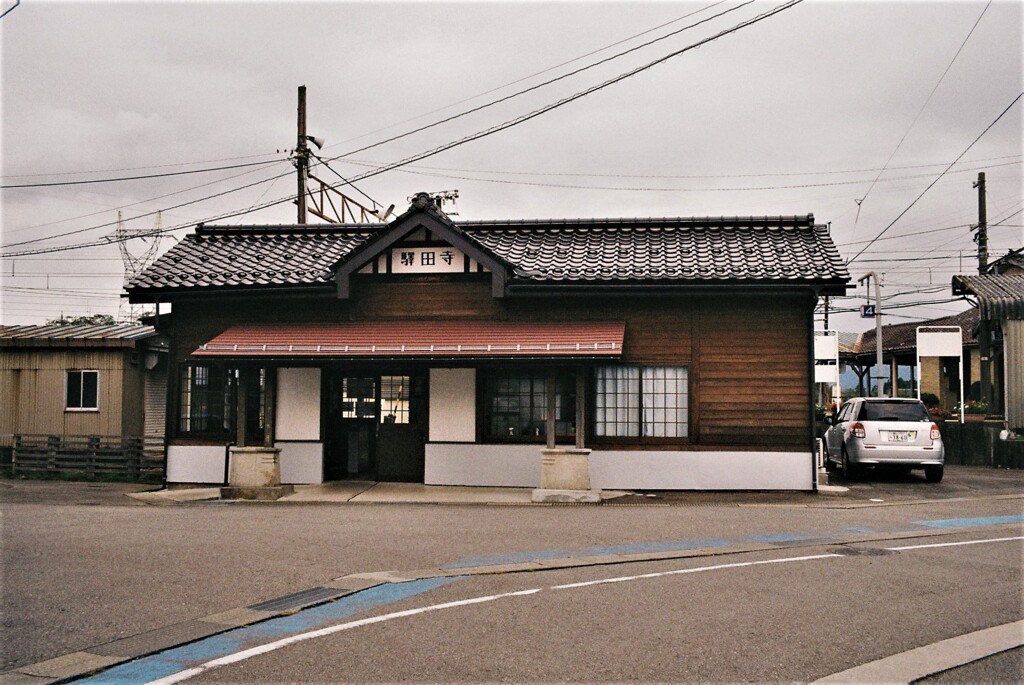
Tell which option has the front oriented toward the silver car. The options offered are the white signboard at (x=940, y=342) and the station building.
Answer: the white signboard

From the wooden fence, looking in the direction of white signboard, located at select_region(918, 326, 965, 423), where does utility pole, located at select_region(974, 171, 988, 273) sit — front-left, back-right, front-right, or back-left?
front-left

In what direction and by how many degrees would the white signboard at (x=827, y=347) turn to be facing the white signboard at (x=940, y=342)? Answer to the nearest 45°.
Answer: approximately 45° to its left

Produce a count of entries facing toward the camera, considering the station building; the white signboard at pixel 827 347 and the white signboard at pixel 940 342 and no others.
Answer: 3

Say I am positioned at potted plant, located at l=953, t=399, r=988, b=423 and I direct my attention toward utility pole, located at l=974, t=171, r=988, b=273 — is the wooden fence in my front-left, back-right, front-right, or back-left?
back-left

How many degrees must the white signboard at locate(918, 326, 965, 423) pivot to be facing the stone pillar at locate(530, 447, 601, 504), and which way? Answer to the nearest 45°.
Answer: approximately 45° to its right

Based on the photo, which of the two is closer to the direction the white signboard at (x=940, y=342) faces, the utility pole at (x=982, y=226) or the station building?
the station building

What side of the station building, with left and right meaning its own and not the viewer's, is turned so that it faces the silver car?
left

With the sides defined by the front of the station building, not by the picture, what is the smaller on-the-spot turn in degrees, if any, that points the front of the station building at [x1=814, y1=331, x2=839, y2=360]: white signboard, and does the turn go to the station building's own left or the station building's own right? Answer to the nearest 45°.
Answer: approximately 135° to the station building's own left

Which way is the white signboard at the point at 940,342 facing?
toward the camera

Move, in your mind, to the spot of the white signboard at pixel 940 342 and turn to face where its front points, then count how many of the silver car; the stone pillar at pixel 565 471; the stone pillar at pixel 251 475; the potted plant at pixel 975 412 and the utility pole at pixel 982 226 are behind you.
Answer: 2
